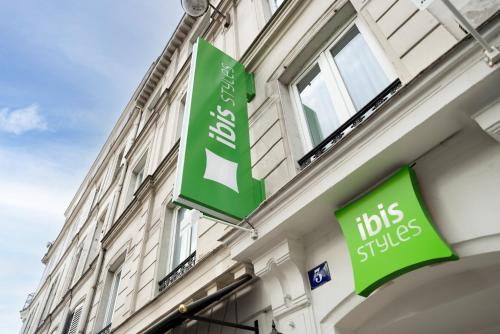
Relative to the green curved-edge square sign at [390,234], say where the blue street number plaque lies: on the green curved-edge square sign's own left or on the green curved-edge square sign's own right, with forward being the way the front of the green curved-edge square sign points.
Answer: on the green curved-edge square sign's own right

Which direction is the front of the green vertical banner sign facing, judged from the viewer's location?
facing the viewer and to the right of the viewer

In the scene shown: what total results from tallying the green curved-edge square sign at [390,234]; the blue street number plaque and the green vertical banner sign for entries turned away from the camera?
0

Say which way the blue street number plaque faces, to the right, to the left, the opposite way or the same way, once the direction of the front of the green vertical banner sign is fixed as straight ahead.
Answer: to the right

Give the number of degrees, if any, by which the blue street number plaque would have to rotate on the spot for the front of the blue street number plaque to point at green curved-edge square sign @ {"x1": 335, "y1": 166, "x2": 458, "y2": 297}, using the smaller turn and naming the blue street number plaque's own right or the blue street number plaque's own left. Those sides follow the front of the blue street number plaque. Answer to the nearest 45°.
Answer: approximately 90° to the blue street number plaque's own left

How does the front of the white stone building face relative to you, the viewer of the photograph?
facing the viewer and to the left of the viewer

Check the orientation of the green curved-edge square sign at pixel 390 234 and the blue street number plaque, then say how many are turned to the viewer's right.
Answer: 0

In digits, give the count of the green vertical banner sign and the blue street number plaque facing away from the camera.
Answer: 0
